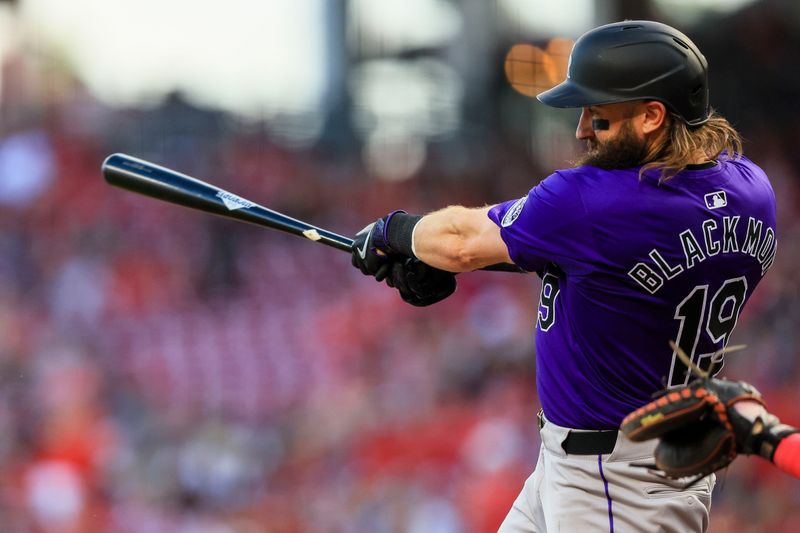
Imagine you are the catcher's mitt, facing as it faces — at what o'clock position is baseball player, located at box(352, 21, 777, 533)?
The baseball player is roughly at 2 o'clock from the catcher's mitt.

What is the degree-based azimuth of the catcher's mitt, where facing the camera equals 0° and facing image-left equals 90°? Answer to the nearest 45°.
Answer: approximately 90°

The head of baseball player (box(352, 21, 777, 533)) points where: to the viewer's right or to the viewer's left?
to the viewer's left
